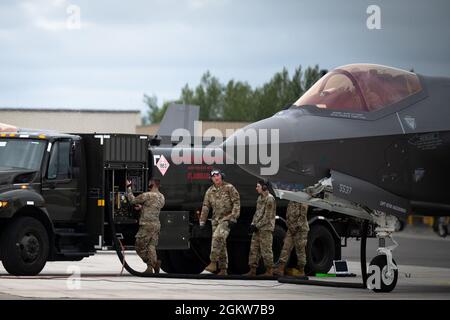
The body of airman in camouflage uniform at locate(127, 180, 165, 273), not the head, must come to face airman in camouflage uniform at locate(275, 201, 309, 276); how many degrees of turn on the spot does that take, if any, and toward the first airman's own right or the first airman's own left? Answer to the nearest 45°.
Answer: approximately 135° to the first airman's own right

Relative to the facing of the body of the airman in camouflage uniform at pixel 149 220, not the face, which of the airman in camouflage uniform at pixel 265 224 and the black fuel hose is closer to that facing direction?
the black fuel hose

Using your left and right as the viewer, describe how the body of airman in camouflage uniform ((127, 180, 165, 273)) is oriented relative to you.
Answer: facing away from the viewer and to the left of the viewer

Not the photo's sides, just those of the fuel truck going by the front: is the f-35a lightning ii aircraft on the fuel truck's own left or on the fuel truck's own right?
on the fuel truck's own left

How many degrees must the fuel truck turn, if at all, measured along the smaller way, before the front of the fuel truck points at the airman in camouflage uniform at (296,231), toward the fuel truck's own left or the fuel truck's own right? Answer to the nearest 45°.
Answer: approximately 135° to the fuel truck's own left
